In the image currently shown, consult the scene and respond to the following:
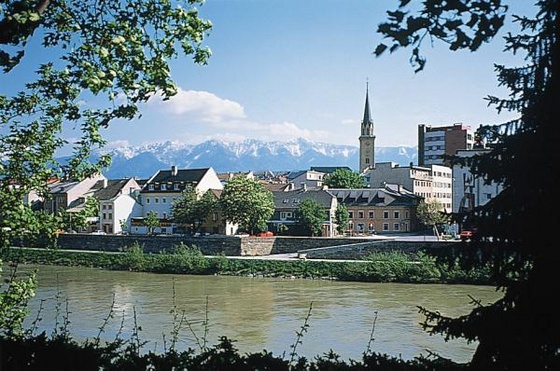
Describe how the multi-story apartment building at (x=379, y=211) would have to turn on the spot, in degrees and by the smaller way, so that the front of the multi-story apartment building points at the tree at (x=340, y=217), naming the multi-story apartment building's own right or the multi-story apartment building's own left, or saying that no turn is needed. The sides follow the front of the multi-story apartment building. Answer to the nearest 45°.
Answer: approximately 45° to the multi-story apartment building's own right

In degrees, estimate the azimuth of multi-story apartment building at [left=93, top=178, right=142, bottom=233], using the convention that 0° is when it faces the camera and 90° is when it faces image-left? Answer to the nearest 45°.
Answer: approximately 45°

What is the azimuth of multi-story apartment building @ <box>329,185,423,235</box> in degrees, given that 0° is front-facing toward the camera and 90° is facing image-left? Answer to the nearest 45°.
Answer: approximately 0°

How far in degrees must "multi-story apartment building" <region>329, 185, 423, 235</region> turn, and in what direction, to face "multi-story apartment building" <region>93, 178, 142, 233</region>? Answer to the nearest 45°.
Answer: approximately 90° to its right

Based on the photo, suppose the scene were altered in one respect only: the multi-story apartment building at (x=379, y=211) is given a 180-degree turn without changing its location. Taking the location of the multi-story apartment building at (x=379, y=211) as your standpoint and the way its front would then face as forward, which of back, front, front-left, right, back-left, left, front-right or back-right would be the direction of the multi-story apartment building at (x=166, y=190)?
left

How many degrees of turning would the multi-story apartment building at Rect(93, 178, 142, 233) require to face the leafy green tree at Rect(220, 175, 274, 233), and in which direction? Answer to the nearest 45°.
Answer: approximately 90° to its left

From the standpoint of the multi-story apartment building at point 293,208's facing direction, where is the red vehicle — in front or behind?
in front

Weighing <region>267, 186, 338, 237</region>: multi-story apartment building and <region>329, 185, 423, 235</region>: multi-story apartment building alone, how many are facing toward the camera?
2

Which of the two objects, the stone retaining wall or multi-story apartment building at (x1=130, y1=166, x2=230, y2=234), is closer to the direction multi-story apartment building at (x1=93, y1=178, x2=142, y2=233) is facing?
the stone retaining wall

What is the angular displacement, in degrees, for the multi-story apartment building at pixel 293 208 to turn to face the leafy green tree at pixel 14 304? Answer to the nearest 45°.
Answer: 0° — it already faces it
